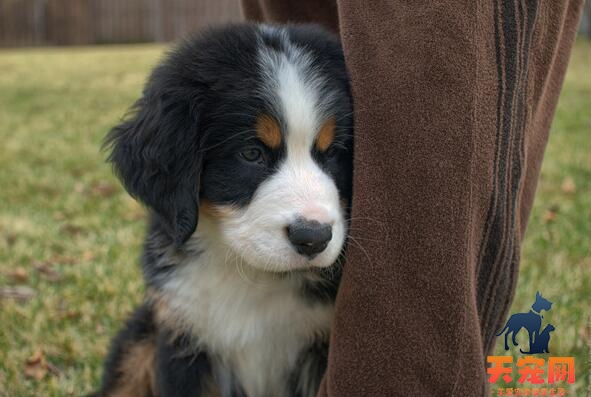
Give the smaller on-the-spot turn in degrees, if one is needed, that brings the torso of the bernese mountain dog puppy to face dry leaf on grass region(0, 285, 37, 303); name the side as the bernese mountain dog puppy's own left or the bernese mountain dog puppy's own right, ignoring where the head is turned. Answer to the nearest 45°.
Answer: approximately 180°

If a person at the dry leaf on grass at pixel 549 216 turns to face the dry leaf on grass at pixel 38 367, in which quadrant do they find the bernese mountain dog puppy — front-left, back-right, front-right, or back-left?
front-left
